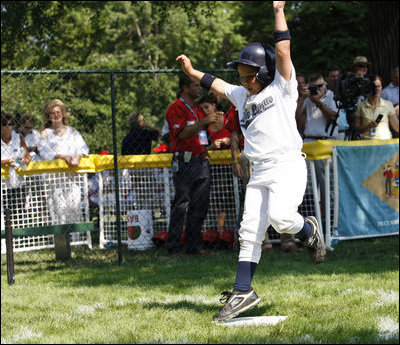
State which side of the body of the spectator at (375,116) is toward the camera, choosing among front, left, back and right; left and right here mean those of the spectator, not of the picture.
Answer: front

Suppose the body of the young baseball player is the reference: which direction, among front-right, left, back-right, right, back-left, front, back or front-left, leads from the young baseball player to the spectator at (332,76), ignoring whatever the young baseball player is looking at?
back-right

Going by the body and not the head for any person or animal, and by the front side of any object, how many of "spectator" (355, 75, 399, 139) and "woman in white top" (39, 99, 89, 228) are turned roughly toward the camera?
2

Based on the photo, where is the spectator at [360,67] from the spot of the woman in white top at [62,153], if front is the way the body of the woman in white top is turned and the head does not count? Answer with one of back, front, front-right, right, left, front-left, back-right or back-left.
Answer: left

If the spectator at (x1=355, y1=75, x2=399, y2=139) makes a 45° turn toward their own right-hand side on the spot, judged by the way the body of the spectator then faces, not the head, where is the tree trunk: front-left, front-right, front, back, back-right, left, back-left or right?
back-right

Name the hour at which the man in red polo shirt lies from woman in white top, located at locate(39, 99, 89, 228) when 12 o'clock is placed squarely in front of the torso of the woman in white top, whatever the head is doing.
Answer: The man in red polo shirt is roughly at 10 o'clock from the woman in white top.

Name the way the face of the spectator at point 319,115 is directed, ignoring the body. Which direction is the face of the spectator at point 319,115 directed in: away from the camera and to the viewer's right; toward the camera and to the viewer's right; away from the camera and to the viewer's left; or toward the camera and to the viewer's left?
toward the camera and to the viewer's left

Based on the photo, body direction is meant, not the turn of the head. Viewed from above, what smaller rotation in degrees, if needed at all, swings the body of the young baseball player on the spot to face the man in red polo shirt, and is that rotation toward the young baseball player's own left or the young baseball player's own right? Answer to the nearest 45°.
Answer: approximately 135° to the young baseball player's own right

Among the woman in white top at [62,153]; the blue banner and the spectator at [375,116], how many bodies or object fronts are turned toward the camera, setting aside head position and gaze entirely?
3

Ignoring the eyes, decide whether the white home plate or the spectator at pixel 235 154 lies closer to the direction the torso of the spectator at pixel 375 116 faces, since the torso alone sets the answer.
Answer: the white home plate

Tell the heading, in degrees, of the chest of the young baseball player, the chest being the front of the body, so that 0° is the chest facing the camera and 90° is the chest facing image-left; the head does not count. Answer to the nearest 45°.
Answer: approximately 45°
